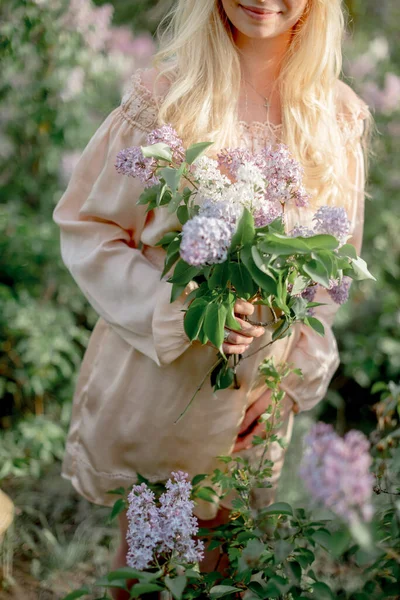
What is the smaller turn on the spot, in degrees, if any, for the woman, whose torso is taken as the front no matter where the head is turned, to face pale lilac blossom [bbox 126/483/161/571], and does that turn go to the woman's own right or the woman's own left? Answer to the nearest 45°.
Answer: approximately 45° to the woman's own right

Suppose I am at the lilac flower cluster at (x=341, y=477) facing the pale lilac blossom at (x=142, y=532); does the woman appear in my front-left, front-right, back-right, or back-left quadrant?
front-right

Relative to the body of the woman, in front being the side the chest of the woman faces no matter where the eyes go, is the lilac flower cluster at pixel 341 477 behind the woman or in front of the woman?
in front

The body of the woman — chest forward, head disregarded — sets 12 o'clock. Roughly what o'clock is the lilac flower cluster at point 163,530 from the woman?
The lilac flower cluster is roughly at 1 o'clock from the woman.

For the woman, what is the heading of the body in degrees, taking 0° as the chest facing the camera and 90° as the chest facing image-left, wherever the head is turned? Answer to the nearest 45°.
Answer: approximately 315°
